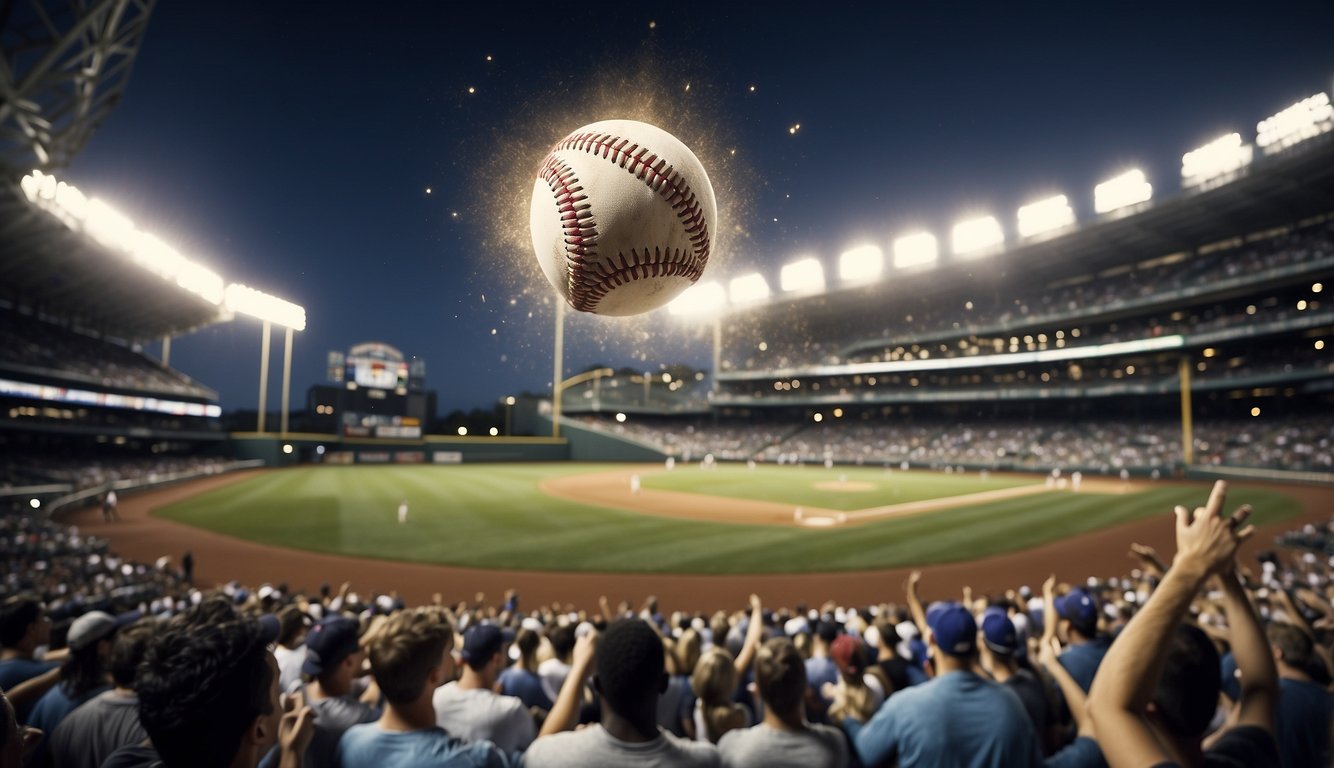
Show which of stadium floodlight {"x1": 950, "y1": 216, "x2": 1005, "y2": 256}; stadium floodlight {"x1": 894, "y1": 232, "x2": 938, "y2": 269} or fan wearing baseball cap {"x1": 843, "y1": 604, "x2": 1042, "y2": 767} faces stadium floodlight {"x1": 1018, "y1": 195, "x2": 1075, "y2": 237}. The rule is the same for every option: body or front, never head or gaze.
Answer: the fan wearing baseball cap

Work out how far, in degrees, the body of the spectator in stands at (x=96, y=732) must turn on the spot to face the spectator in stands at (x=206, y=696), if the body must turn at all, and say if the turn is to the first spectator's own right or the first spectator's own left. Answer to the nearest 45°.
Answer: approximately 135° to the first spectator's own right

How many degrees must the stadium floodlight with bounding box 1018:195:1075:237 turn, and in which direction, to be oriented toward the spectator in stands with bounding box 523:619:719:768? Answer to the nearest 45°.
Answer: approximately 45° to its left

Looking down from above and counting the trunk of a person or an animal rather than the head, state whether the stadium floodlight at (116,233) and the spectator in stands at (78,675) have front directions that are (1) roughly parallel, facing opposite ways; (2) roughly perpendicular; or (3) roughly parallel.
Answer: roughly perpendicular

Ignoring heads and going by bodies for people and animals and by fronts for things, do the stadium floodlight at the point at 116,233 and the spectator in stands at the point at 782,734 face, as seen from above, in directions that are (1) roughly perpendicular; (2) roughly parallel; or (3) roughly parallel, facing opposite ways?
roughly perpendicular

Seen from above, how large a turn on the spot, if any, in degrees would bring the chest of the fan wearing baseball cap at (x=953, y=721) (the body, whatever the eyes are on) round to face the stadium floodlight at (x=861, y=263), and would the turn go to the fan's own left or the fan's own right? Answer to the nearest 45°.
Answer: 0° — they already face it

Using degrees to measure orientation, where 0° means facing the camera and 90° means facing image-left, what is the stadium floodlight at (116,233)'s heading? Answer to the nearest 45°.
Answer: approximately 315°

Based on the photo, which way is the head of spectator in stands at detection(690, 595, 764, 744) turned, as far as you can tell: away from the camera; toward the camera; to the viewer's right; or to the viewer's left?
away from the camera

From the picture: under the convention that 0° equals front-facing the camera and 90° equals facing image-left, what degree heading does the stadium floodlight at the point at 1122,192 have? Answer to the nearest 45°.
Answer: approximately 45°

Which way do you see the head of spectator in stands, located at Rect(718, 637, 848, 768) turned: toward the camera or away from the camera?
away from the camera

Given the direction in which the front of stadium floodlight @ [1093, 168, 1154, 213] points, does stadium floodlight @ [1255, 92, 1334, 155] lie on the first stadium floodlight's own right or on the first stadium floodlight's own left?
on the first stadium floodlight's own left

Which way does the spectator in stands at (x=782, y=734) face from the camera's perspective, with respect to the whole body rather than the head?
away from the camera

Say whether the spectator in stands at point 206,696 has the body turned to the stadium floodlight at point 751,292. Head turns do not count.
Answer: yes

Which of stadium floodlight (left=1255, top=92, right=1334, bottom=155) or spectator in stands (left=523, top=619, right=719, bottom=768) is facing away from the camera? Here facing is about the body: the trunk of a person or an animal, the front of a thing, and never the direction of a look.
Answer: the spectator in stands

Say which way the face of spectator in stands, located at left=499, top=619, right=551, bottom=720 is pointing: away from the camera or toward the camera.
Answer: away from the camera

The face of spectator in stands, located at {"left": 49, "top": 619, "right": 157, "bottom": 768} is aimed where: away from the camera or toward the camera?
away from the camera

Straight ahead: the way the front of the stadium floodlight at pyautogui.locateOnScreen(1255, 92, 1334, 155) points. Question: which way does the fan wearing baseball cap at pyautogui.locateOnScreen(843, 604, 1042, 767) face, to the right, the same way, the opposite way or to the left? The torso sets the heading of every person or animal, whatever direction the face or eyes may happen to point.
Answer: to the right

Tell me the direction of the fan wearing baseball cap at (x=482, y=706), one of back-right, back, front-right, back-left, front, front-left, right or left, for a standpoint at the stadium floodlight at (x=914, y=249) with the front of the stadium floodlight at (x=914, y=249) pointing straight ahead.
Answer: front-left

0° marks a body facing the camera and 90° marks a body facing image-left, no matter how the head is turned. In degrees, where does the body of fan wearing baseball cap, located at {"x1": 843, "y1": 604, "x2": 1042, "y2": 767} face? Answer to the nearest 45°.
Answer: approximately 180°

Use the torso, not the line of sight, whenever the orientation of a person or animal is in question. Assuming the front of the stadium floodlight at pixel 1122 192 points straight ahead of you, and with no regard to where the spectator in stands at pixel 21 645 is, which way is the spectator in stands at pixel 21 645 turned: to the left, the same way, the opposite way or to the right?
to the right
